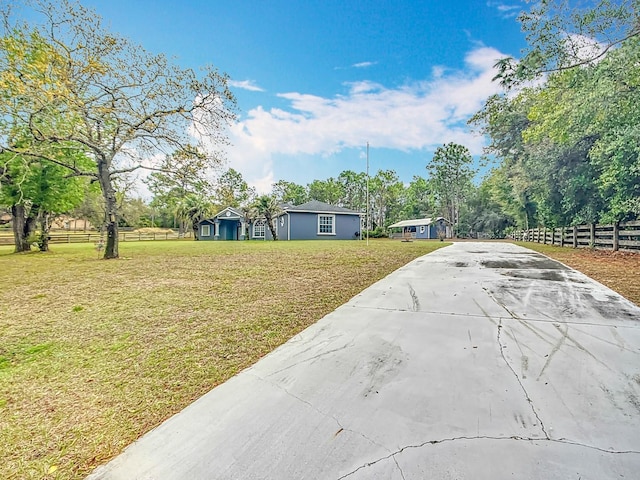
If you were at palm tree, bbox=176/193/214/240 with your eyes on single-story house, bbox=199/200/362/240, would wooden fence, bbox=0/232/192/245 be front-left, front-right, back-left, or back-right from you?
back-right

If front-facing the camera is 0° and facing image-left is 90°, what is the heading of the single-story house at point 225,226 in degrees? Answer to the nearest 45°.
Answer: approximately 0°

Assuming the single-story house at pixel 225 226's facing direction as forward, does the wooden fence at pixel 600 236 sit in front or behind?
in front

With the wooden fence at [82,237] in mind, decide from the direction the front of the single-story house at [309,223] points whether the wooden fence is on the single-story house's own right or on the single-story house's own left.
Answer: on the single-story house's own right

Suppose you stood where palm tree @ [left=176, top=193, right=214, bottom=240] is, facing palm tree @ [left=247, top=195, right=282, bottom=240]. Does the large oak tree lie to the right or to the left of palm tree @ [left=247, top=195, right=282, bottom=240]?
right

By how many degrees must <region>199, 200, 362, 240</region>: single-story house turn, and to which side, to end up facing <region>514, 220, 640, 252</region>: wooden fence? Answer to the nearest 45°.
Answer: approximately 45° to its left

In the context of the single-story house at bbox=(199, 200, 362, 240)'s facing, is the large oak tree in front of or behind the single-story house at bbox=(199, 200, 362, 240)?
in front

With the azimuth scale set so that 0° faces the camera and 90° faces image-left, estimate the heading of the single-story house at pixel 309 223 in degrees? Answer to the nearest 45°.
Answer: approximately 0°

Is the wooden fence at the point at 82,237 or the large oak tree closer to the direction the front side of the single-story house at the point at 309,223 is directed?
the large oak tree
